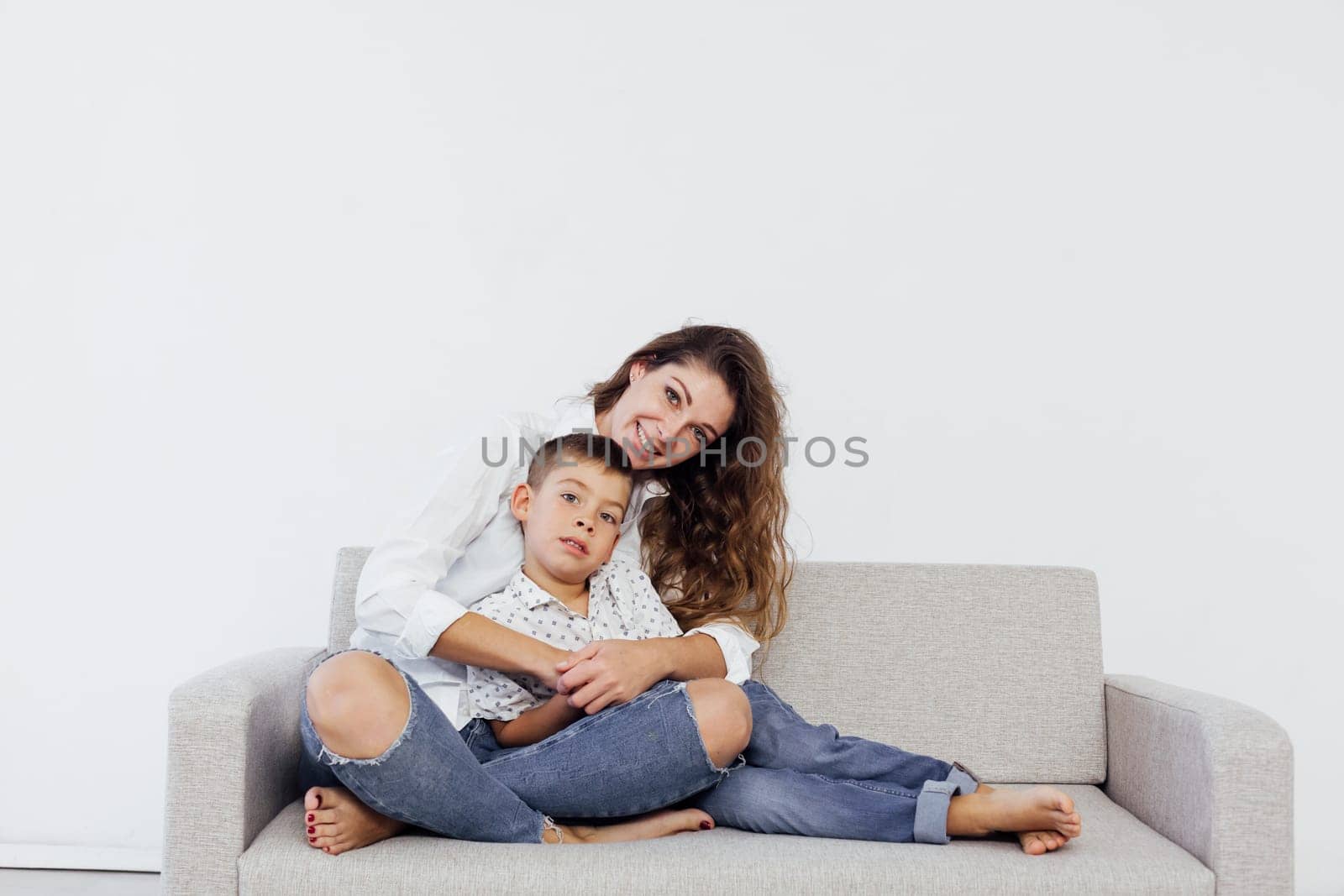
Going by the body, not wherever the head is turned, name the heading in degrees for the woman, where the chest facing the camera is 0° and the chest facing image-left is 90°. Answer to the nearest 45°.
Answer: approximately 0°

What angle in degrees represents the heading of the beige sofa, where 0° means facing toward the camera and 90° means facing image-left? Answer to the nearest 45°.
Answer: approximately 0°
